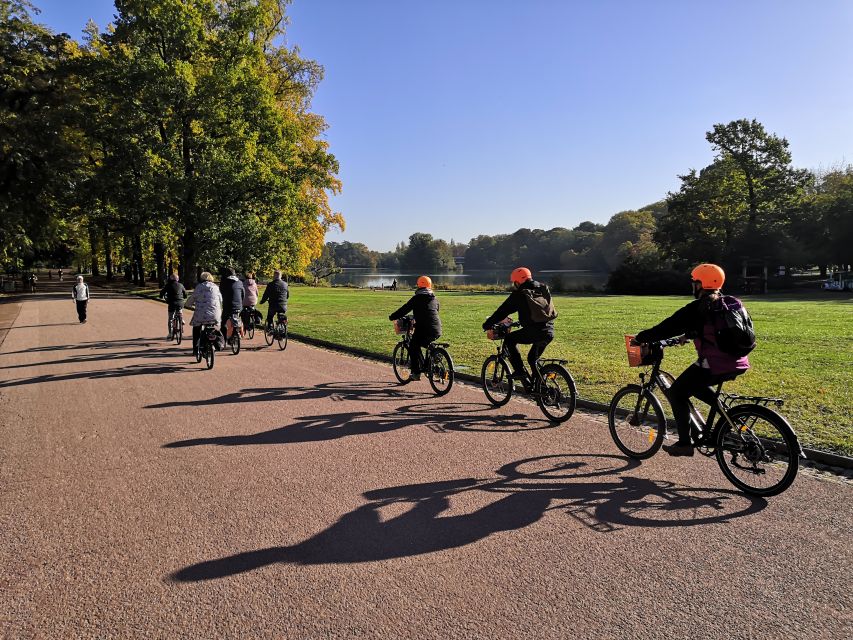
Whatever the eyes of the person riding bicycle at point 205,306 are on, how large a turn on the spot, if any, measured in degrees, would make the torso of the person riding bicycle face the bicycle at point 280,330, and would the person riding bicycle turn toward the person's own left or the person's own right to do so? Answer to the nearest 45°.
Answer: approximately 45° to the person's own right

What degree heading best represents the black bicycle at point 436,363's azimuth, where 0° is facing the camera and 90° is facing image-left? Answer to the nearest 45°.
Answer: approximately 135°

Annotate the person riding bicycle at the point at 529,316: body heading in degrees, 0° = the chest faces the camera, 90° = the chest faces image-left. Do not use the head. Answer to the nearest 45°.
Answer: approximately 135°

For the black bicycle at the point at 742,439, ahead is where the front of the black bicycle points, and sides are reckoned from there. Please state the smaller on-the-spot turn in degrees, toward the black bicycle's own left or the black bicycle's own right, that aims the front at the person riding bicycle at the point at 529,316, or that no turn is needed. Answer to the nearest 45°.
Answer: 0° — it already faces them

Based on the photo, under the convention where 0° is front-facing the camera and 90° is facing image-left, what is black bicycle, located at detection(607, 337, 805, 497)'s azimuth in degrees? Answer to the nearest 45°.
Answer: approximately 135°

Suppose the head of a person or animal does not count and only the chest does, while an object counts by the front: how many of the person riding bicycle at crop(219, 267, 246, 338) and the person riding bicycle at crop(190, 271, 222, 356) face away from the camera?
2

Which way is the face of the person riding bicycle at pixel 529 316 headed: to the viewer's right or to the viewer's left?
to the viewer's left

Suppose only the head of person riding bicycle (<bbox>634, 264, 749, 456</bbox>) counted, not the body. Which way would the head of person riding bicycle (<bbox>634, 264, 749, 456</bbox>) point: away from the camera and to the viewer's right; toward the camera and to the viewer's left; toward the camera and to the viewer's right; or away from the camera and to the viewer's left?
away from the camera and to the viewer's left

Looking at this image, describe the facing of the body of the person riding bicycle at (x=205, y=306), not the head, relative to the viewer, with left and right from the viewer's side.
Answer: facing away from the viewer
